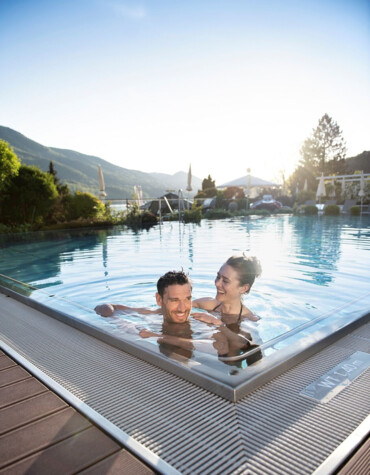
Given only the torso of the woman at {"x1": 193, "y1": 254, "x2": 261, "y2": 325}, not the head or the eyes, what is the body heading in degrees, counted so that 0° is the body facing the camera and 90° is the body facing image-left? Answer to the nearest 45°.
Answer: approximately 45°

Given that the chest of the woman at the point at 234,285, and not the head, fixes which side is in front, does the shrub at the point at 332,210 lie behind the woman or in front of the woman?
behind

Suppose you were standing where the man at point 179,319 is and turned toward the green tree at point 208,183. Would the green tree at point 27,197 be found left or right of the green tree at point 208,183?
left

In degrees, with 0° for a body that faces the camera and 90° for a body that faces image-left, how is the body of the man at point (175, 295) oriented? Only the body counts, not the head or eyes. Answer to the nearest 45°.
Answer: approximately 315°

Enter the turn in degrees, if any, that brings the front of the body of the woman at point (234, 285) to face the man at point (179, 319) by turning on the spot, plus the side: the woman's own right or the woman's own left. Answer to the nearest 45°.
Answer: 0° — they already face them

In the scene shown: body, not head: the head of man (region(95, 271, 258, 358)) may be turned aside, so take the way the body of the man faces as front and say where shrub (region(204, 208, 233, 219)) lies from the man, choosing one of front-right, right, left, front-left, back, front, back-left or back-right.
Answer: back-left
